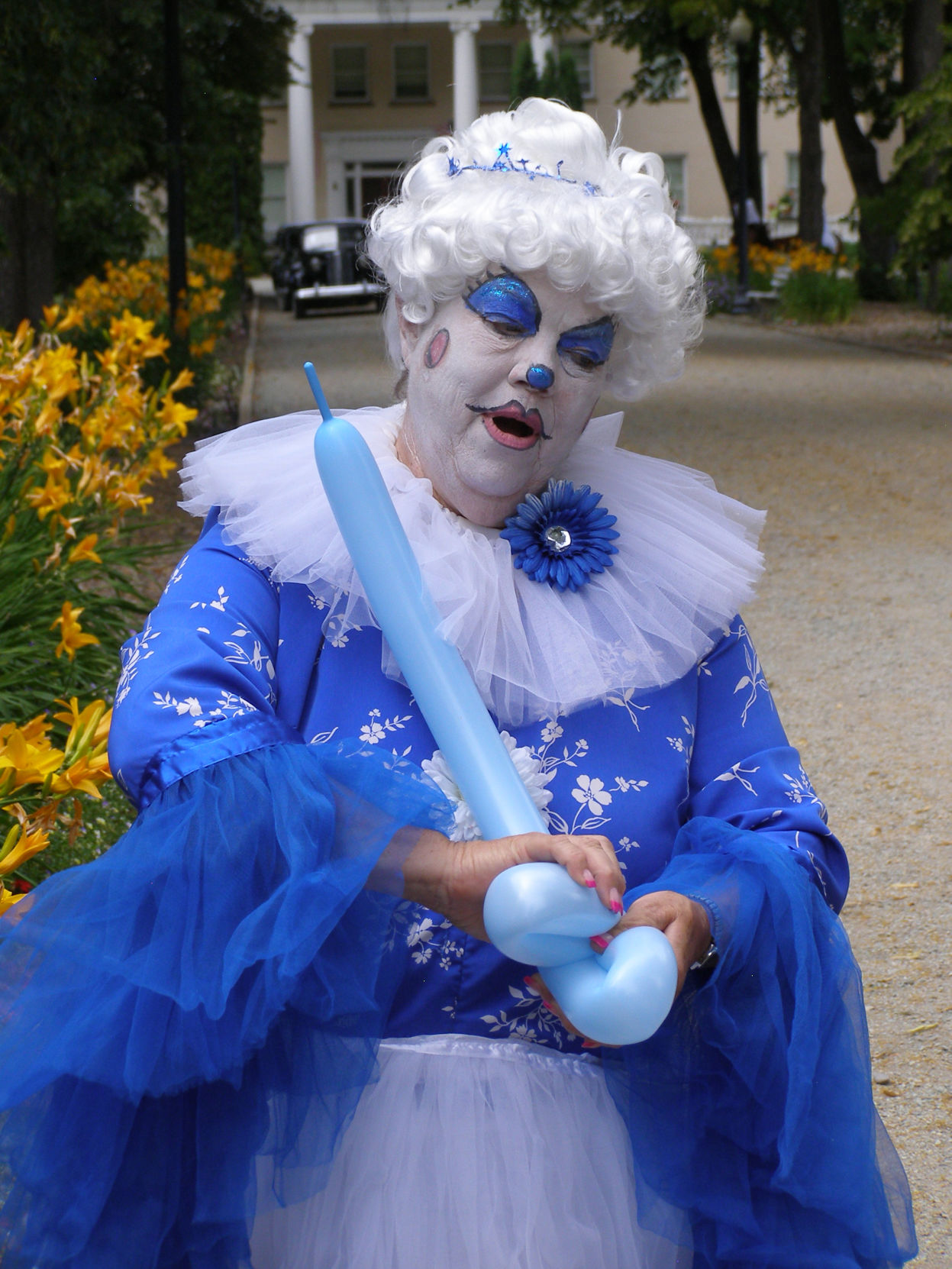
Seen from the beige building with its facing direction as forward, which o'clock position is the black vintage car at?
The black vintage car is roughly at 12 o'clock from the beige building.

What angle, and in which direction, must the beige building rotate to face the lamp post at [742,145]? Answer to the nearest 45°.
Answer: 0° — it already faces it

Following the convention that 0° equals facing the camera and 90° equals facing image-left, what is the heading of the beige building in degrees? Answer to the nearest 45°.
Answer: approximately 0°

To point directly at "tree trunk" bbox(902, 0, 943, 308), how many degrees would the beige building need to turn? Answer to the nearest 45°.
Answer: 0° — it already faces it

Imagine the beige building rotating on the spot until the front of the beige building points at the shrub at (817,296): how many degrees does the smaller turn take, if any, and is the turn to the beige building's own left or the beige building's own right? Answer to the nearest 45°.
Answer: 0° — it already faces it

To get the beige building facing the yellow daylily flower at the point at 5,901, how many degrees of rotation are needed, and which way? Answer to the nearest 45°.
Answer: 0° — it already faces it
